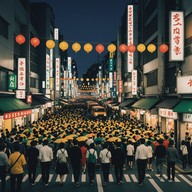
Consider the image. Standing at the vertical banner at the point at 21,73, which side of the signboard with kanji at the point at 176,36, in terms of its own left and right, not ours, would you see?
right

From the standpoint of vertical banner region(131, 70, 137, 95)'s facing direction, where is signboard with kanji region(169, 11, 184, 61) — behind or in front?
in front

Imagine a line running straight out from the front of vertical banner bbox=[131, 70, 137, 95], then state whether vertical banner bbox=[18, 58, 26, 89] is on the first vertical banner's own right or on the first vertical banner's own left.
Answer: on the first vertical banner's own right

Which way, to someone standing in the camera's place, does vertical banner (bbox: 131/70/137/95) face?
facing the viewer

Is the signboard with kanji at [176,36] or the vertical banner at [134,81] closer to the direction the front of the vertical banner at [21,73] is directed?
the signboard with kanji

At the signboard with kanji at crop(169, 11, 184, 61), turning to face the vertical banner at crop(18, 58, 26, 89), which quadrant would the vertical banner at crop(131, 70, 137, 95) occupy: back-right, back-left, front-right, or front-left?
front-right

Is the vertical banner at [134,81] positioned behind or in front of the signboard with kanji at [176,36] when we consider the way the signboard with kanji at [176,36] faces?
behind

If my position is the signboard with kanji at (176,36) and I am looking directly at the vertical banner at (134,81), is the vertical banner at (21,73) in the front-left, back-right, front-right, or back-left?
front-left

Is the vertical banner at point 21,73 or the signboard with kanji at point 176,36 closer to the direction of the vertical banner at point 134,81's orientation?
the signboard with kanji

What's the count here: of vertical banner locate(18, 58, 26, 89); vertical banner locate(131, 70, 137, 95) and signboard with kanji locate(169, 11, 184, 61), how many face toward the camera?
3

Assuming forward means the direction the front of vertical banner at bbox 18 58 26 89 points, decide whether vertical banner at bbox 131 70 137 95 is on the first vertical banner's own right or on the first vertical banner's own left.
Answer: on the first vertical banner's own left

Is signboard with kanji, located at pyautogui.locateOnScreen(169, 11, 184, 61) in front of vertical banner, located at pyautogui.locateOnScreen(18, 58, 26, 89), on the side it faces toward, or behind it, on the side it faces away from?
in front

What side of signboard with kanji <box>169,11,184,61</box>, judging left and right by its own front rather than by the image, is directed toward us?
front

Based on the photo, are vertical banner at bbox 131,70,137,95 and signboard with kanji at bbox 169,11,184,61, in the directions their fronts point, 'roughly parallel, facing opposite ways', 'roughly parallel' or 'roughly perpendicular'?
roughly parallel
